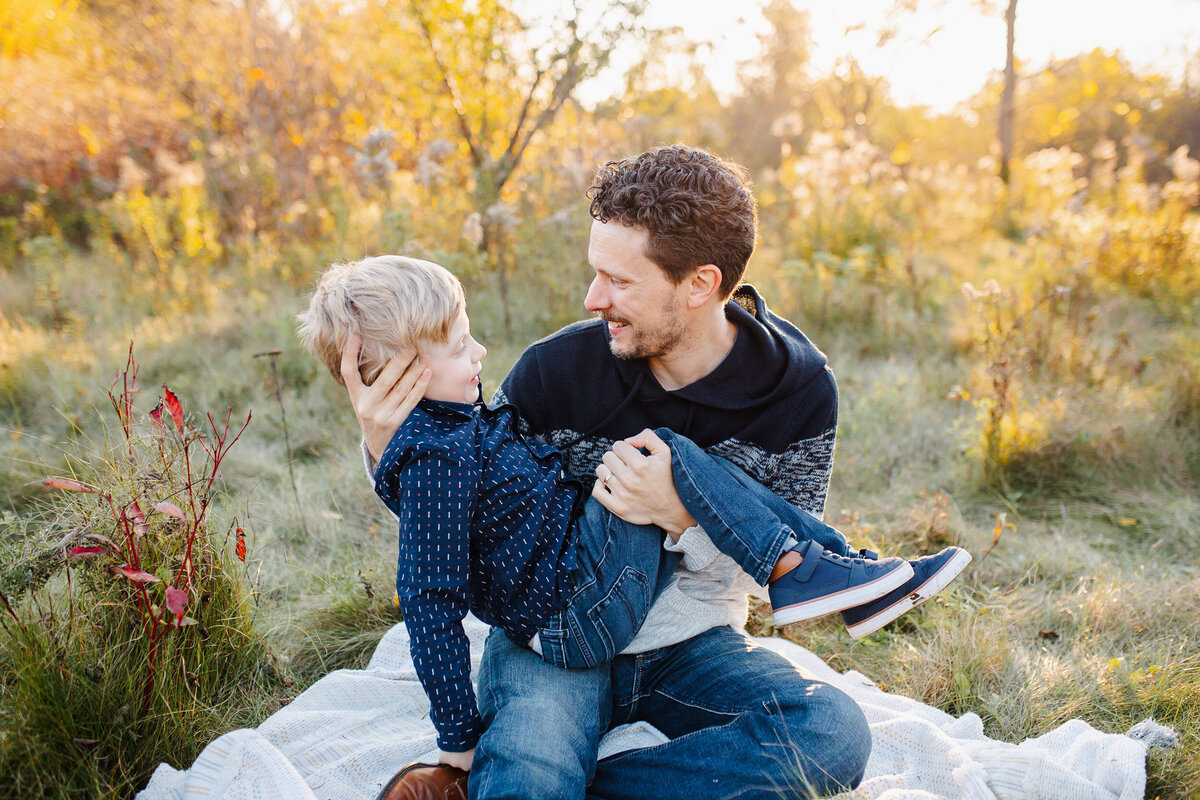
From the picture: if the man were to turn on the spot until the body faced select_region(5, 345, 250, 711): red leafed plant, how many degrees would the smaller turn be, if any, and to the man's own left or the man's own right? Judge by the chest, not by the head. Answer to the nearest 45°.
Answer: approximately 45° to the man's own right

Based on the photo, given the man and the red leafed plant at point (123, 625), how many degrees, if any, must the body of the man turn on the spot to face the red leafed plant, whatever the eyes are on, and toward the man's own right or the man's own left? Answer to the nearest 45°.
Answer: approximately 45° to the man's own right

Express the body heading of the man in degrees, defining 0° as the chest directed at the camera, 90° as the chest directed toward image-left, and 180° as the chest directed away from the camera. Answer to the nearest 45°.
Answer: approximately 45°
